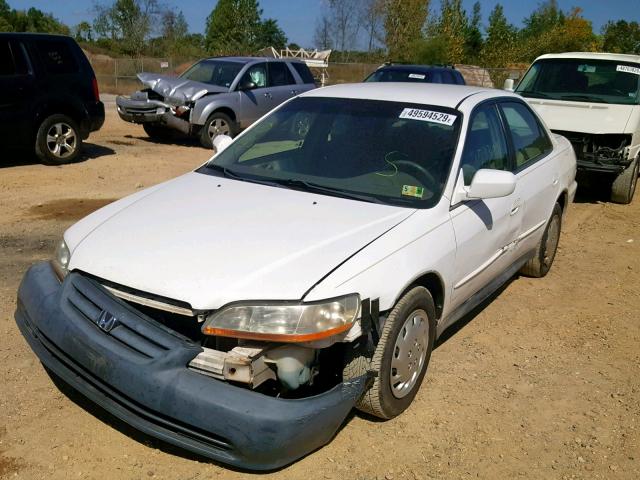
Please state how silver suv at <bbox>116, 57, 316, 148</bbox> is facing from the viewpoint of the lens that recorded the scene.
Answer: facing the viewer and to the left of the viewer

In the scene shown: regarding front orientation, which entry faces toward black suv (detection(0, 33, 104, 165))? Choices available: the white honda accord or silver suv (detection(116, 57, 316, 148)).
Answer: the silver suv

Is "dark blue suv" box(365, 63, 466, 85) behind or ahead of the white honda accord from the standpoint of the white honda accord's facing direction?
behind

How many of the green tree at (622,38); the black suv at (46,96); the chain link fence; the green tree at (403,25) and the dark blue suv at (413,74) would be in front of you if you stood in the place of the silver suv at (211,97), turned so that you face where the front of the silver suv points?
1

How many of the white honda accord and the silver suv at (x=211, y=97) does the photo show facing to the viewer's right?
0

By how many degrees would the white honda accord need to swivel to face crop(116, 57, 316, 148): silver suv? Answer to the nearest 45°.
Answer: approximately 135° to its right

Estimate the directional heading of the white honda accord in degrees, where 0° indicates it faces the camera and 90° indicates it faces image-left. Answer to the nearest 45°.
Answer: approximately 45°

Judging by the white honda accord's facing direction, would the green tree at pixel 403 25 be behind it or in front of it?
behind

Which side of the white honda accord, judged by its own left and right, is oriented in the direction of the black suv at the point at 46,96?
right

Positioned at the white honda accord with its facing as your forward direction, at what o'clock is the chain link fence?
The chain link fence is roughly at 4 o'clock from the white honda accord.

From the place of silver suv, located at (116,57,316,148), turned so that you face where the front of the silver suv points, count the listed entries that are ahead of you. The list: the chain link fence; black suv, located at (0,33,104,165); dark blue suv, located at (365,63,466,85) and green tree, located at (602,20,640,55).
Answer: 1

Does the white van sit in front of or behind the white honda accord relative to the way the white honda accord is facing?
behind
